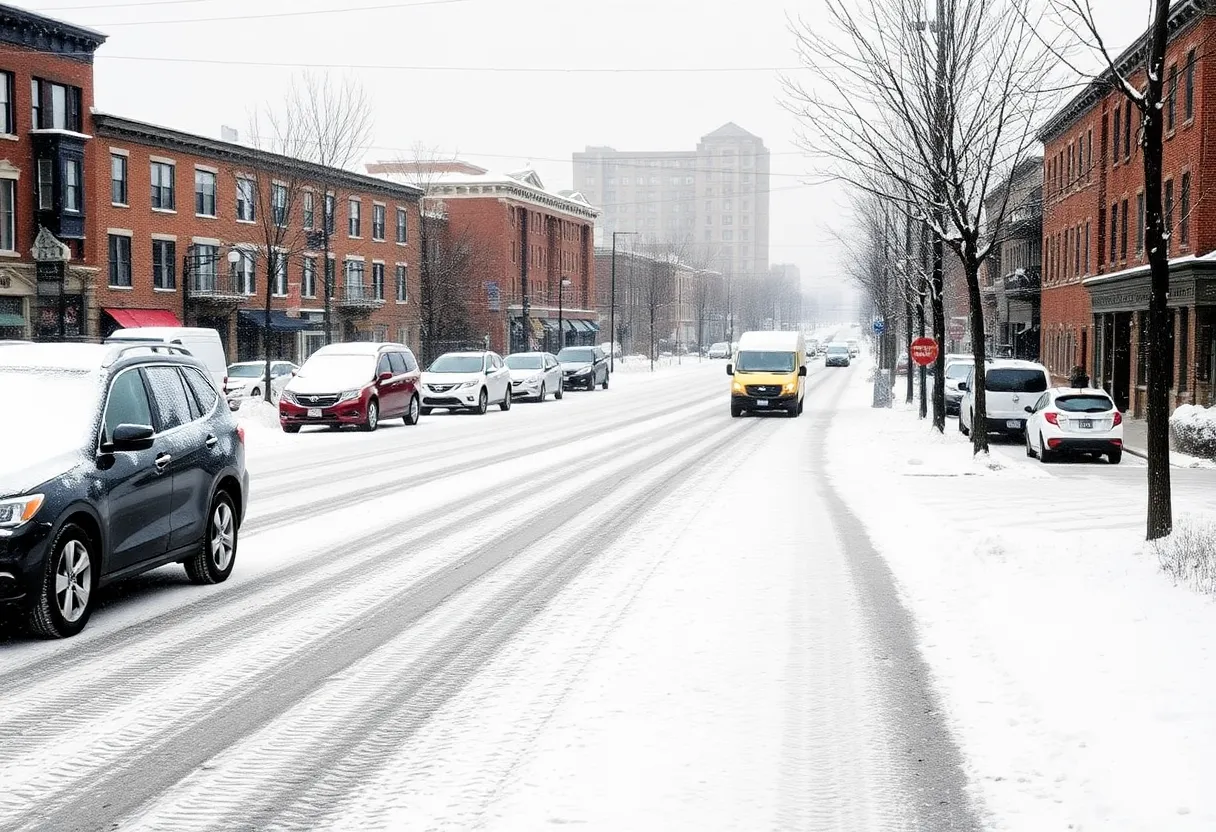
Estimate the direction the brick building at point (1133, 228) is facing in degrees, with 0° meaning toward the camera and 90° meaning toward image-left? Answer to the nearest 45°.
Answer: approximately 45°

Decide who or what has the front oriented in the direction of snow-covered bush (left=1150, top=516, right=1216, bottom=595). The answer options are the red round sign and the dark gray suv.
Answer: the red round sign

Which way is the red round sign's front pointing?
toward the camera

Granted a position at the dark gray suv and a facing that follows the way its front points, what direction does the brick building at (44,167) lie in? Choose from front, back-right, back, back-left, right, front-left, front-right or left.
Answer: back-right

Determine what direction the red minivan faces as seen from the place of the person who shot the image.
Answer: facing the viewer and to the left of the viewer

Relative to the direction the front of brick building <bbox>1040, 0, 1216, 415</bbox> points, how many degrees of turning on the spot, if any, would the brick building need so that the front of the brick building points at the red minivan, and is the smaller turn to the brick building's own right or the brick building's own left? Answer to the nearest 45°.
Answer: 0° — it already faces it

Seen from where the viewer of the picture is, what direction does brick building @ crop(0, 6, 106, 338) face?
facing the viewer and to the right of the viewer

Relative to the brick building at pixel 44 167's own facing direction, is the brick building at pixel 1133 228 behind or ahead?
ahead

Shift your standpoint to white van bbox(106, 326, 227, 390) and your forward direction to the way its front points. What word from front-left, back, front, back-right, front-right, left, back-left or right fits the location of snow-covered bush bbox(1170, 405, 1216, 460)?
left

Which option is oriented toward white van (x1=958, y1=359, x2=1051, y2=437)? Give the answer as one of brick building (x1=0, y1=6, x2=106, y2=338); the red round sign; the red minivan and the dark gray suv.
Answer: the brick building

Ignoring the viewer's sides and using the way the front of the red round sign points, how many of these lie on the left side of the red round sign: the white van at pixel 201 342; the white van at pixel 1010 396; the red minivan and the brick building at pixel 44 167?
1

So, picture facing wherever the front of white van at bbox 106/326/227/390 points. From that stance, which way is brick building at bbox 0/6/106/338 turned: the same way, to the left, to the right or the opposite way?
to the left
